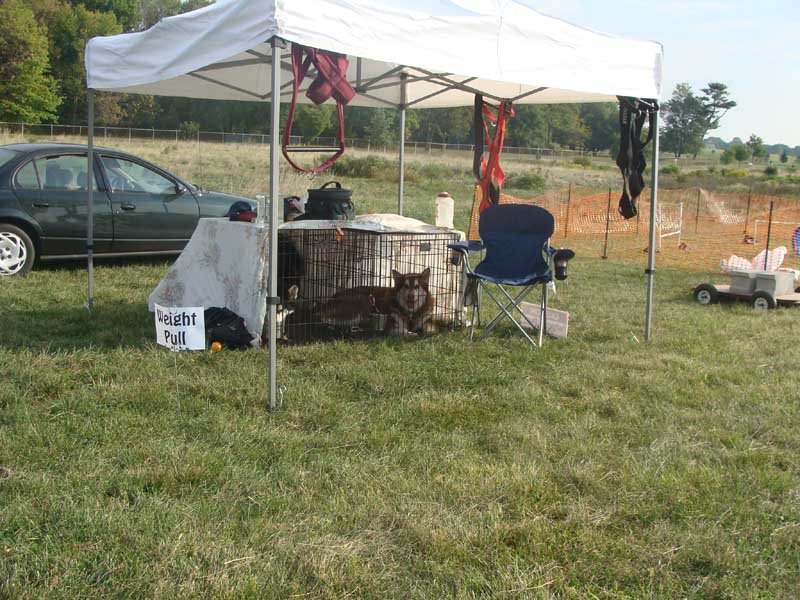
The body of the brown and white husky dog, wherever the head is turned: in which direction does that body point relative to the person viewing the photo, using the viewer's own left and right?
facing the viewer and to the right of the viewer

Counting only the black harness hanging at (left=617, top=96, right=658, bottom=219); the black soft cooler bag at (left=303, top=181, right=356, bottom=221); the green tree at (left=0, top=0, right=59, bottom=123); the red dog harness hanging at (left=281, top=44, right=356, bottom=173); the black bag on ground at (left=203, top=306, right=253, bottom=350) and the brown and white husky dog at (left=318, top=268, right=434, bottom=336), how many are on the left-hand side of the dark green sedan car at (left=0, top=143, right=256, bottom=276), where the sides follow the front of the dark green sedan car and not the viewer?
1

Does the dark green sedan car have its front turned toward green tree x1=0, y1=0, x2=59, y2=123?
no

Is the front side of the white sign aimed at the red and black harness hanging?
no

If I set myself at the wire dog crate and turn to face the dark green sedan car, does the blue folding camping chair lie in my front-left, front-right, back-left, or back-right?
back-right

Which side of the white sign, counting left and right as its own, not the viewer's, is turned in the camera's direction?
front

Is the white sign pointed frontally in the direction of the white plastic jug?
no

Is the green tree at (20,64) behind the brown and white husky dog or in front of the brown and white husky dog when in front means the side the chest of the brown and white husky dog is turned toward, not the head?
behind

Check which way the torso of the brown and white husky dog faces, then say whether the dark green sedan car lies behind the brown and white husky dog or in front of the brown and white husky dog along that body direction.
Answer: behind

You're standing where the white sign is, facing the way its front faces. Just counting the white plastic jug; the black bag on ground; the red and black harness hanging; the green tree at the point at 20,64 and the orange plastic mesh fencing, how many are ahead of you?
0

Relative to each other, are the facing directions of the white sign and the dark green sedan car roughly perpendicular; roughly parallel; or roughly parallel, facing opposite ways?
roughly perpendicular

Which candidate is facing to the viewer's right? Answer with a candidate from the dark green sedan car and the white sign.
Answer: the dark green sedan car

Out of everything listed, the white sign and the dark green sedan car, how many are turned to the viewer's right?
1

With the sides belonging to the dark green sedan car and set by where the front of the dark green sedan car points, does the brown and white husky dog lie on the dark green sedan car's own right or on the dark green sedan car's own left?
on the dark green sedan car's own right

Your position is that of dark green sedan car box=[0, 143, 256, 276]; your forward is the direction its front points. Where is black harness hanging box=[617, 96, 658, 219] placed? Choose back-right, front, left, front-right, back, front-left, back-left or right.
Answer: front-right

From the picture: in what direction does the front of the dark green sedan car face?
to the viewer's right

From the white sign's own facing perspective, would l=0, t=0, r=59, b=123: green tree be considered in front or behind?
behind
